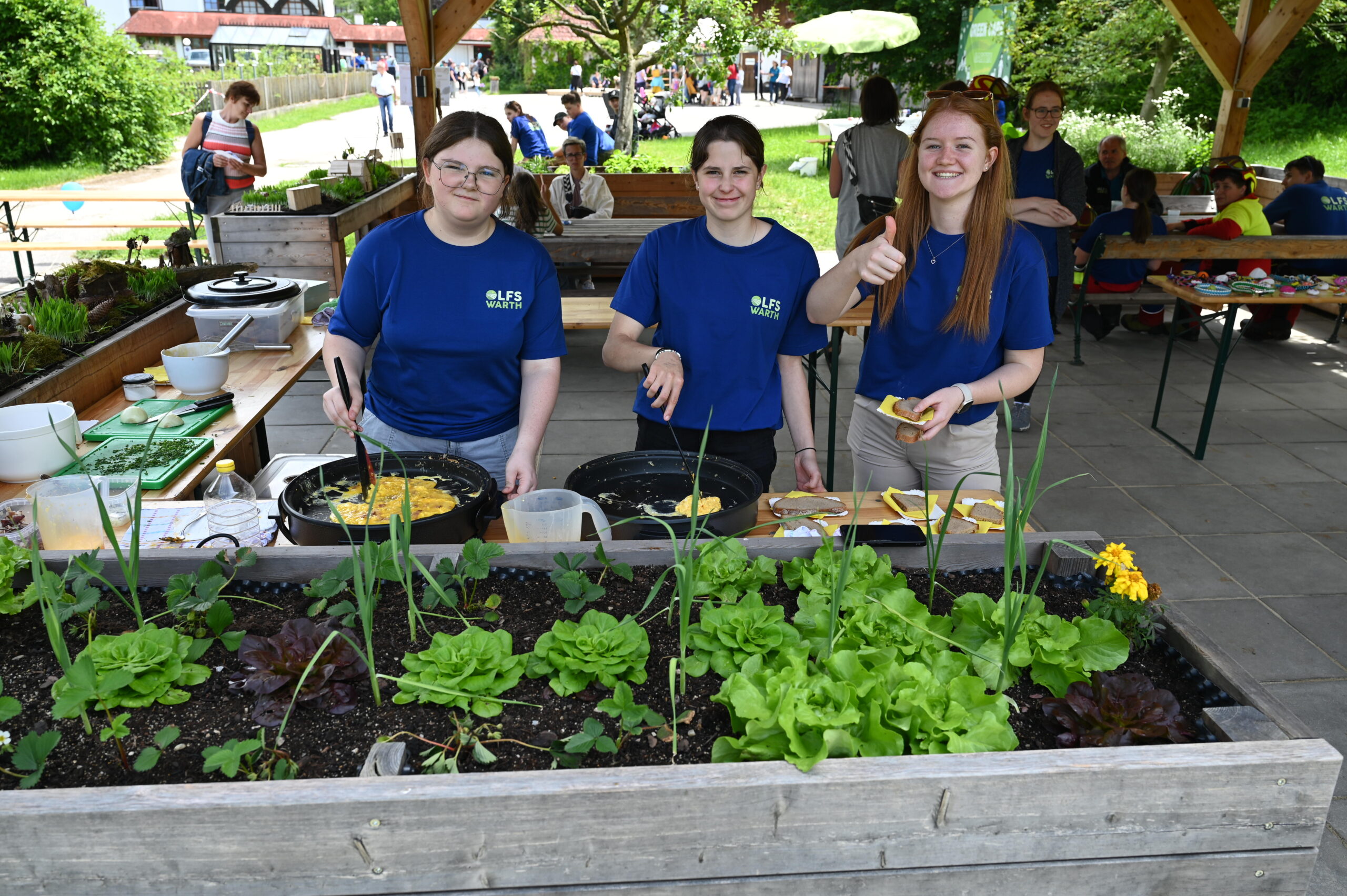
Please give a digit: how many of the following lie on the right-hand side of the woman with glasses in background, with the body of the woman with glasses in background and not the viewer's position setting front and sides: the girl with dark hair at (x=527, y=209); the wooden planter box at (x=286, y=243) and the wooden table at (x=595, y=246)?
3

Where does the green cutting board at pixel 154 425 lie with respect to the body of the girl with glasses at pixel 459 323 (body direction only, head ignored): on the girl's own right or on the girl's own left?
on the girl's own right

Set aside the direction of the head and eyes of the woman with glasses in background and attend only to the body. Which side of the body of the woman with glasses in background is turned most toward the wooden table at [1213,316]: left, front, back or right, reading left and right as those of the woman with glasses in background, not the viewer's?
left

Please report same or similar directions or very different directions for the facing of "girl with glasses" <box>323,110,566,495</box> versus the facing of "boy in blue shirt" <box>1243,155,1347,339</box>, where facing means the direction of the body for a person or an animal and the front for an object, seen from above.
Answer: very different directions

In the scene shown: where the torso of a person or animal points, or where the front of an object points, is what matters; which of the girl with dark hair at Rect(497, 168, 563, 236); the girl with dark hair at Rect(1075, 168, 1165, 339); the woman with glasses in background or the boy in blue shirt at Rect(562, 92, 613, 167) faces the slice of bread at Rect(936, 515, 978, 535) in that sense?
the woman with glasses in background

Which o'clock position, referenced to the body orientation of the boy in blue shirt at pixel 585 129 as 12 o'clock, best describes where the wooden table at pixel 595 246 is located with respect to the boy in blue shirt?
The wooden table is roughly at 9 o'clock from the boy in blue shirt.

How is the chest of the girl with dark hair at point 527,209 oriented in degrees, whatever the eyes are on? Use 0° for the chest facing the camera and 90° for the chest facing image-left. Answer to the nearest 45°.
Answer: approximately 180°

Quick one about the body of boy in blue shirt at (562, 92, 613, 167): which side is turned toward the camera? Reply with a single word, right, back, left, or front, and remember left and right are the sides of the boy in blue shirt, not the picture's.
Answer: left

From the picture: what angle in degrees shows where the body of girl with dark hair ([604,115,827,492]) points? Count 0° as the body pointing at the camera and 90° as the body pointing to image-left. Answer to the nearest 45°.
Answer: approximately 0°

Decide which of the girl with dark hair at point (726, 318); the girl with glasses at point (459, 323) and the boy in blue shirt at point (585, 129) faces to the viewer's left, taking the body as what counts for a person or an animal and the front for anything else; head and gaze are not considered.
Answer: the boy in blue shirt

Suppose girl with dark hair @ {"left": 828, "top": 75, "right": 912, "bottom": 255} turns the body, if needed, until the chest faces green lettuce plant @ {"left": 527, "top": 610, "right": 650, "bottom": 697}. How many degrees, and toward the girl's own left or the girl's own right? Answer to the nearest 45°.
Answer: approximately 180°

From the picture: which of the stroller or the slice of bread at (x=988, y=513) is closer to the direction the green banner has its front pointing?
the slice of bread
